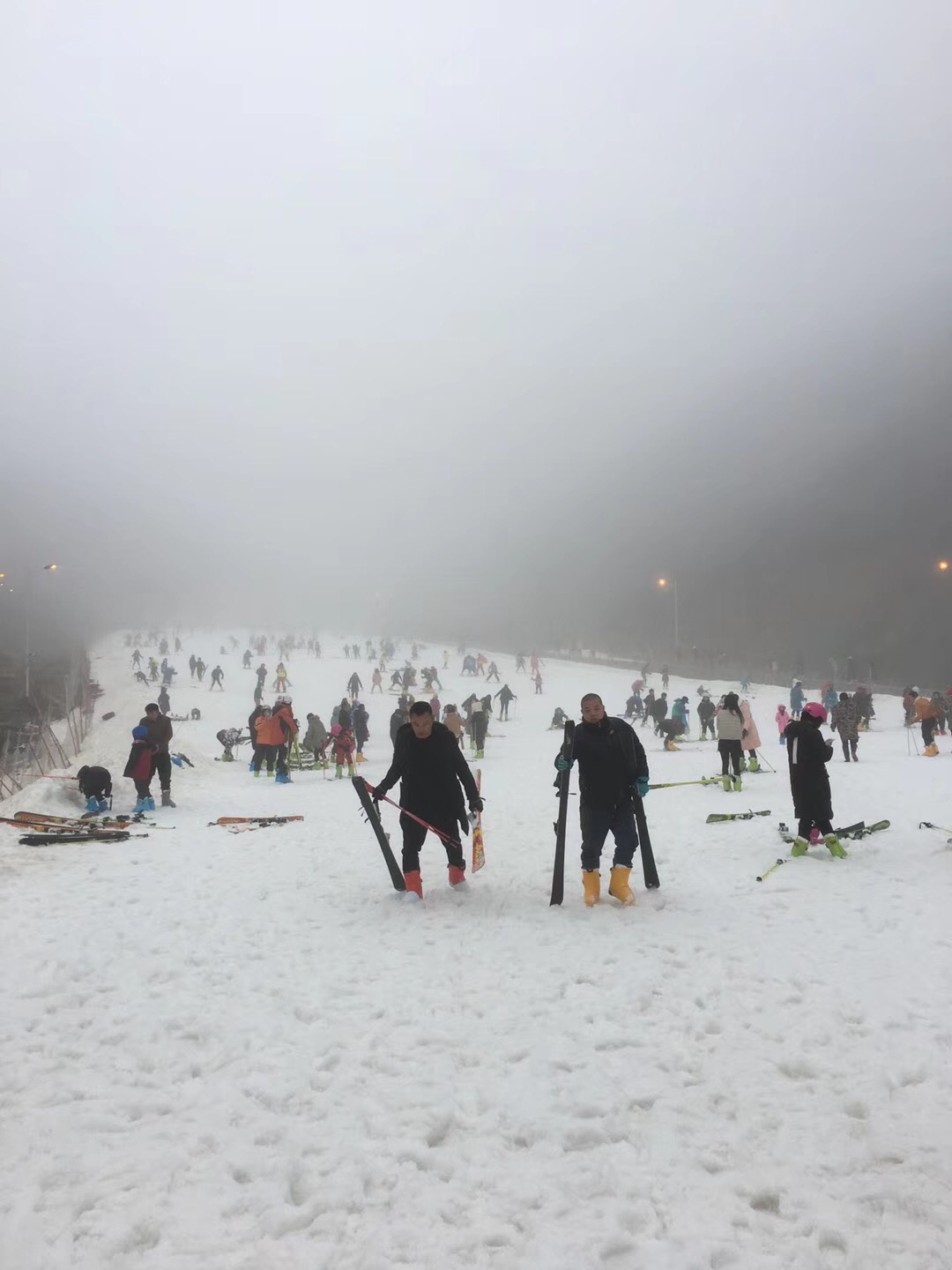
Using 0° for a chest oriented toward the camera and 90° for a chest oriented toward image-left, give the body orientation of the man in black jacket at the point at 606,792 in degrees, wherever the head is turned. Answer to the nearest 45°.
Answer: approximately 0°

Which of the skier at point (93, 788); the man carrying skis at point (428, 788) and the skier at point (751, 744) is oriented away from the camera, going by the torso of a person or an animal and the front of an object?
the skier at point (751, 744)

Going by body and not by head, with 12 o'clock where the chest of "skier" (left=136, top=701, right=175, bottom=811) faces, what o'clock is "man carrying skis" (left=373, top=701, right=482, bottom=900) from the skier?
The man carrying skis is roughly at 10 o'clock from the skier.

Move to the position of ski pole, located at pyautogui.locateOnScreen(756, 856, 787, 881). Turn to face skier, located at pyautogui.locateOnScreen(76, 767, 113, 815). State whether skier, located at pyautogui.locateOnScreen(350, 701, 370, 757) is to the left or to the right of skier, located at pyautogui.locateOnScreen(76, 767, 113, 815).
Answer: right

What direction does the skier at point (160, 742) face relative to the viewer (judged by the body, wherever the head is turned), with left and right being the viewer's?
facing the viewer and to the left of the viewer

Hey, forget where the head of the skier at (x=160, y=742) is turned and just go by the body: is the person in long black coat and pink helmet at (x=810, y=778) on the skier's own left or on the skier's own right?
on the skier's own left
